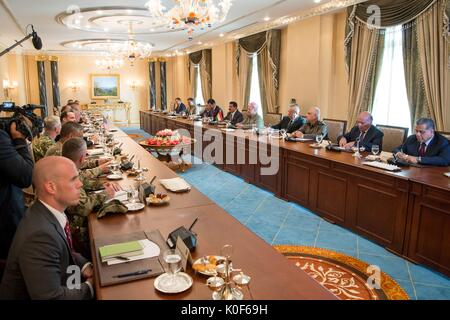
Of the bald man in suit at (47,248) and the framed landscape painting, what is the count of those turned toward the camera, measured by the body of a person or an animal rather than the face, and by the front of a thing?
1

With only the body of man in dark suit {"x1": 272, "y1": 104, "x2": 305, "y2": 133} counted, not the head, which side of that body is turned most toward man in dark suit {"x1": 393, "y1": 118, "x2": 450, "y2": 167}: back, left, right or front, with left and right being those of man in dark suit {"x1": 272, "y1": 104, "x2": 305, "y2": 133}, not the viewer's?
left

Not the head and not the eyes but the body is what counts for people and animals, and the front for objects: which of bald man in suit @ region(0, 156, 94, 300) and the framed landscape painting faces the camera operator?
the framed landscape painting

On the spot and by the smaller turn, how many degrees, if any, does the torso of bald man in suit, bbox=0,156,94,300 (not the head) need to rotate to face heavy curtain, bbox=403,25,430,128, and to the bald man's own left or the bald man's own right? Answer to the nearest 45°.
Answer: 0° — they already face it

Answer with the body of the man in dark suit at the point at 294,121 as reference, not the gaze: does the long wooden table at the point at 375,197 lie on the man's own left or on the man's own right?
on the man's own left

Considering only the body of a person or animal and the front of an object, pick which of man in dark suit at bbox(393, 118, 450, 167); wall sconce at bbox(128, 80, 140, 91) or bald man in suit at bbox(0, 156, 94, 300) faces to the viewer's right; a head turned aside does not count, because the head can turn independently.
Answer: the bald man in suit

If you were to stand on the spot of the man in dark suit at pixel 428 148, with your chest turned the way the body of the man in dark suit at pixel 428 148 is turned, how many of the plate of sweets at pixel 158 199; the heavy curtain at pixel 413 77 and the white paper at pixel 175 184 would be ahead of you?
2

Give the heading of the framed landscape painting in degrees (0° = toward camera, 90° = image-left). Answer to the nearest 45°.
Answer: approximately 0°

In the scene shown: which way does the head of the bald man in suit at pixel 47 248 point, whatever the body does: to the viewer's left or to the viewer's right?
to the viewer's right

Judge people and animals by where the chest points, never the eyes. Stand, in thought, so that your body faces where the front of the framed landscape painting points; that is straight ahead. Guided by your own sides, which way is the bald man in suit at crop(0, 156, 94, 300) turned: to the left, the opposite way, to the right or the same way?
to the left

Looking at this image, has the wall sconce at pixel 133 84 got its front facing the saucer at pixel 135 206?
yes

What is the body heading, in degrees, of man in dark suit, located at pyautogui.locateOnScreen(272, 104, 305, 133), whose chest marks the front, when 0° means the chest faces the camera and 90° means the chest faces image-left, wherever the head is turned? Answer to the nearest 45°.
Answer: approximately 45°
